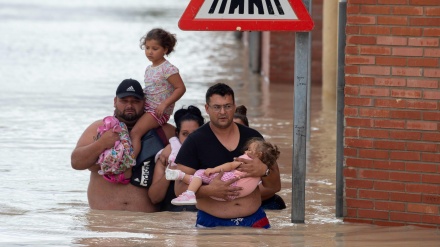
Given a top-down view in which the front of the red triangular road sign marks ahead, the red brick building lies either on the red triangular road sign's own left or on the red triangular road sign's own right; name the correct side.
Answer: on the red triangular road sign's own left

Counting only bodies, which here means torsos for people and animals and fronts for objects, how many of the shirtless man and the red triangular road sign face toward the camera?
2

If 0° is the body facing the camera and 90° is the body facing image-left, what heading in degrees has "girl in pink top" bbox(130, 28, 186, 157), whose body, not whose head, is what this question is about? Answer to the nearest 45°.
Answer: approximately 45°

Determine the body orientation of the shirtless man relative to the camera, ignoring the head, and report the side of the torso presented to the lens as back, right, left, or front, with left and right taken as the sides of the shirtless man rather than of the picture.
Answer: front

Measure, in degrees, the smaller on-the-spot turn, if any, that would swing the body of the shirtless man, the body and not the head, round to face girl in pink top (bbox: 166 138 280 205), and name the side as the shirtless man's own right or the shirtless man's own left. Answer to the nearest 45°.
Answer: approximately 45° to the shirtless man's own left

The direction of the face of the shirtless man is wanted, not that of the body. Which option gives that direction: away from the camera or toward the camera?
toward the camera

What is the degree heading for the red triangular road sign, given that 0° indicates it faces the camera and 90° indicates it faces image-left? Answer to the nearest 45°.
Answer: approximately 0°

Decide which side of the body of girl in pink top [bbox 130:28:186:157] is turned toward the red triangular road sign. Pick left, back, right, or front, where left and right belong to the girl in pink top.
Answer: left
